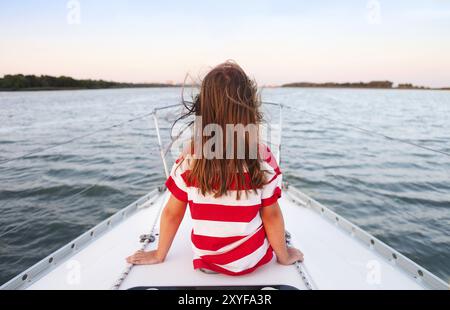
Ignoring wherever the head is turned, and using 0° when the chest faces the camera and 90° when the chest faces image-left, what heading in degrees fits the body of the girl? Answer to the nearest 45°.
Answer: approximately 180°

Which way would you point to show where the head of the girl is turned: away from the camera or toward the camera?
away from the camera
